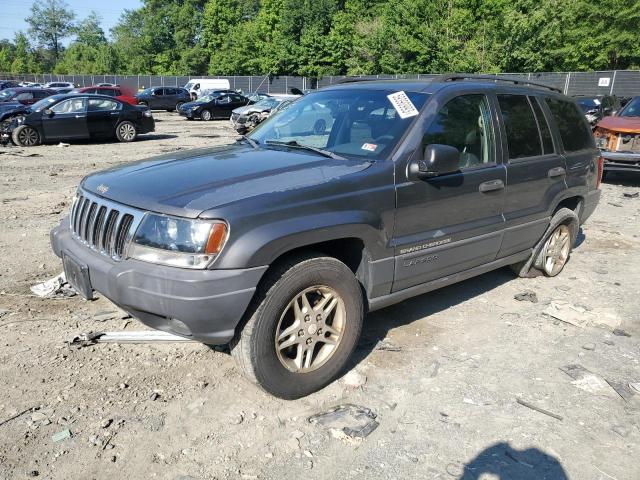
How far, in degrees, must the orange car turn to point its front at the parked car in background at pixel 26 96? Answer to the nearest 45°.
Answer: approximately 45° to its right

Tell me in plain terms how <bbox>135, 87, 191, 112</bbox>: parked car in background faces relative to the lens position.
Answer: facing to the left of the viewer

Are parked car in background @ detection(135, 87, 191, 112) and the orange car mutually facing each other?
no

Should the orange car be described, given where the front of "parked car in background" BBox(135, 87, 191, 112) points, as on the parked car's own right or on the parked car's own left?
on the parked car's own left

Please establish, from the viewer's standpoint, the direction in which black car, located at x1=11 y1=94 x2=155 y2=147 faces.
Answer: facing to the left of the viewer

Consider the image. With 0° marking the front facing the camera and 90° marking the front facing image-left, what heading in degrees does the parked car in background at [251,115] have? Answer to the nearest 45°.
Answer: approximately 45°

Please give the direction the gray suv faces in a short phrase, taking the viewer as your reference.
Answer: facing the viewer and to the left of the viewer

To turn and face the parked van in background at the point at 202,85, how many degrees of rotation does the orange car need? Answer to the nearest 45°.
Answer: approximately 90° to its right

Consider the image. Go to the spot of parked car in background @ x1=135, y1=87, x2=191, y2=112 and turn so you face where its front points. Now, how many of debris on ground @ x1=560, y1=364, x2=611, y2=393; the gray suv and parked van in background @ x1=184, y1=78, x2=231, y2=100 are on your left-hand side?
2

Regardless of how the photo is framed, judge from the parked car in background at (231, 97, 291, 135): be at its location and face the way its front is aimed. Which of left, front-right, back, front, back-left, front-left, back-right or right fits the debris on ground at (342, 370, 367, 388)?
front-left

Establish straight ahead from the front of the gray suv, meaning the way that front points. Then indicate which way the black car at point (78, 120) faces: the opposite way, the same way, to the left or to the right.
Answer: the same way

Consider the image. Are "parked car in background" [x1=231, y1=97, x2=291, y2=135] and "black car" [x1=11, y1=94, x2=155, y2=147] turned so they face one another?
no

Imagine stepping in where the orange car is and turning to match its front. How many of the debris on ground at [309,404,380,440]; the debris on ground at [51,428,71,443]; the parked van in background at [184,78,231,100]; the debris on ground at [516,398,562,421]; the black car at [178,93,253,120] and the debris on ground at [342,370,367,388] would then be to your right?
2

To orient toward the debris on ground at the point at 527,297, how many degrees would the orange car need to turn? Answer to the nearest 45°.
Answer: approximately 45° to its left

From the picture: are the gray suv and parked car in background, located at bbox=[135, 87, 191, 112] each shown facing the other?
no

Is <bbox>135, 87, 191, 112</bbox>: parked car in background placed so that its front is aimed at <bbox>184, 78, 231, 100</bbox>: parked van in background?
no

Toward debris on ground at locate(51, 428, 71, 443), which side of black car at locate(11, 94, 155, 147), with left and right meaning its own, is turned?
left

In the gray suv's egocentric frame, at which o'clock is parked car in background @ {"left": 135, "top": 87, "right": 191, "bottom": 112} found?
The parked car in background is roughly at 4 o'clock from the gray suv.

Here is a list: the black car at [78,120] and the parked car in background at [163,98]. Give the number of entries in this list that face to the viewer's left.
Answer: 2

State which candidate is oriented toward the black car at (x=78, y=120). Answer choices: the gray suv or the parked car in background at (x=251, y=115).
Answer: the parked car in background

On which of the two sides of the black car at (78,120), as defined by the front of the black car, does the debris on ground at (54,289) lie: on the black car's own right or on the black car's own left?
on the black car's own left
